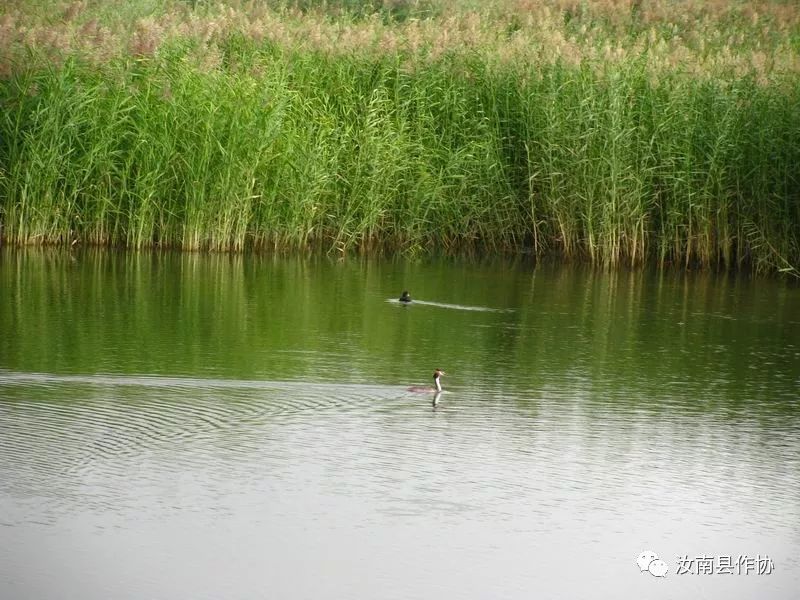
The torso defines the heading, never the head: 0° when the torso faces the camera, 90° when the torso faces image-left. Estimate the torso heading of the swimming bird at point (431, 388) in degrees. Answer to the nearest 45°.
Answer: approximately 270°
